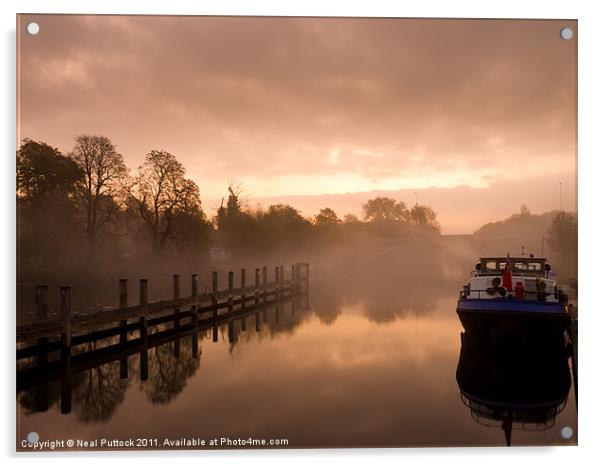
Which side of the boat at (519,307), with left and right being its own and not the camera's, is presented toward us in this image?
back

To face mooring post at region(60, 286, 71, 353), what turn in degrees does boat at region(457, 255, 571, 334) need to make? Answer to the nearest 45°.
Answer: approximately 135° to its left

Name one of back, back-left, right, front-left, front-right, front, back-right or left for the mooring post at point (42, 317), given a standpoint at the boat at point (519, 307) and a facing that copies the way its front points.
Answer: back-left
